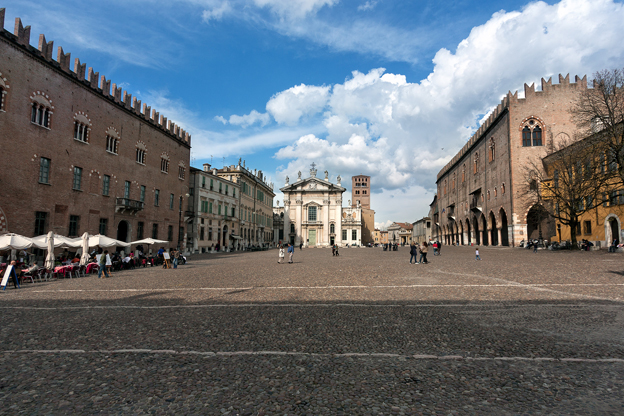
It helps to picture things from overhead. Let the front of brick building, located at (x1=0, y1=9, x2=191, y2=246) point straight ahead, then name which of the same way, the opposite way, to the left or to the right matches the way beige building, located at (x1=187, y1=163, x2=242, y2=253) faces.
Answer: the same way

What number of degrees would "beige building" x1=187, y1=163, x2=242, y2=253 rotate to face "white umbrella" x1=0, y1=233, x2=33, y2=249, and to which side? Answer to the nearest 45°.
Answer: approximately 45° to its right

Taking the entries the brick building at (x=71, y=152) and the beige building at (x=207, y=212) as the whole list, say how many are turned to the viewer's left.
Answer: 0

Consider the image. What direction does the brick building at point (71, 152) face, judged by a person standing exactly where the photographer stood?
facing the viewer and to the right of the viewer

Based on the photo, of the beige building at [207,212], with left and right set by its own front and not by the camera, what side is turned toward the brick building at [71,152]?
right

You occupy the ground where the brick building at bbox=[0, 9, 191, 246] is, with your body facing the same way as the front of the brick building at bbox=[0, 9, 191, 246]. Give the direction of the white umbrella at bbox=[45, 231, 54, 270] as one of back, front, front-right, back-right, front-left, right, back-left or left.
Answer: front-right

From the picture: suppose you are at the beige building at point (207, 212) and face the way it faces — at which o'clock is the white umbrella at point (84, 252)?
The white umbrella is roughly at 2 o'clock from the beige building.

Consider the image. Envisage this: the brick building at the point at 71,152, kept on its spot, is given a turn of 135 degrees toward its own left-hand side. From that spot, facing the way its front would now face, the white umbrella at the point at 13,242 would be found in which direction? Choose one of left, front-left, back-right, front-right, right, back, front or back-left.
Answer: back

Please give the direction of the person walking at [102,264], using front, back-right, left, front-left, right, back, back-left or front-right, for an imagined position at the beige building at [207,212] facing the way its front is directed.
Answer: front-right

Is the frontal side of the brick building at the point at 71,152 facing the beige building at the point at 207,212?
no

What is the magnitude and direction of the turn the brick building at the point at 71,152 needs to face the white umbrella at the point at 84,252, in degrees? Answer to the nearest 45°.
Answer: approximately 45° to its right

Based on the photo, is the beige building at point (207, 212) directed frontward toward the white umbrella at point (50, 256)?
no
